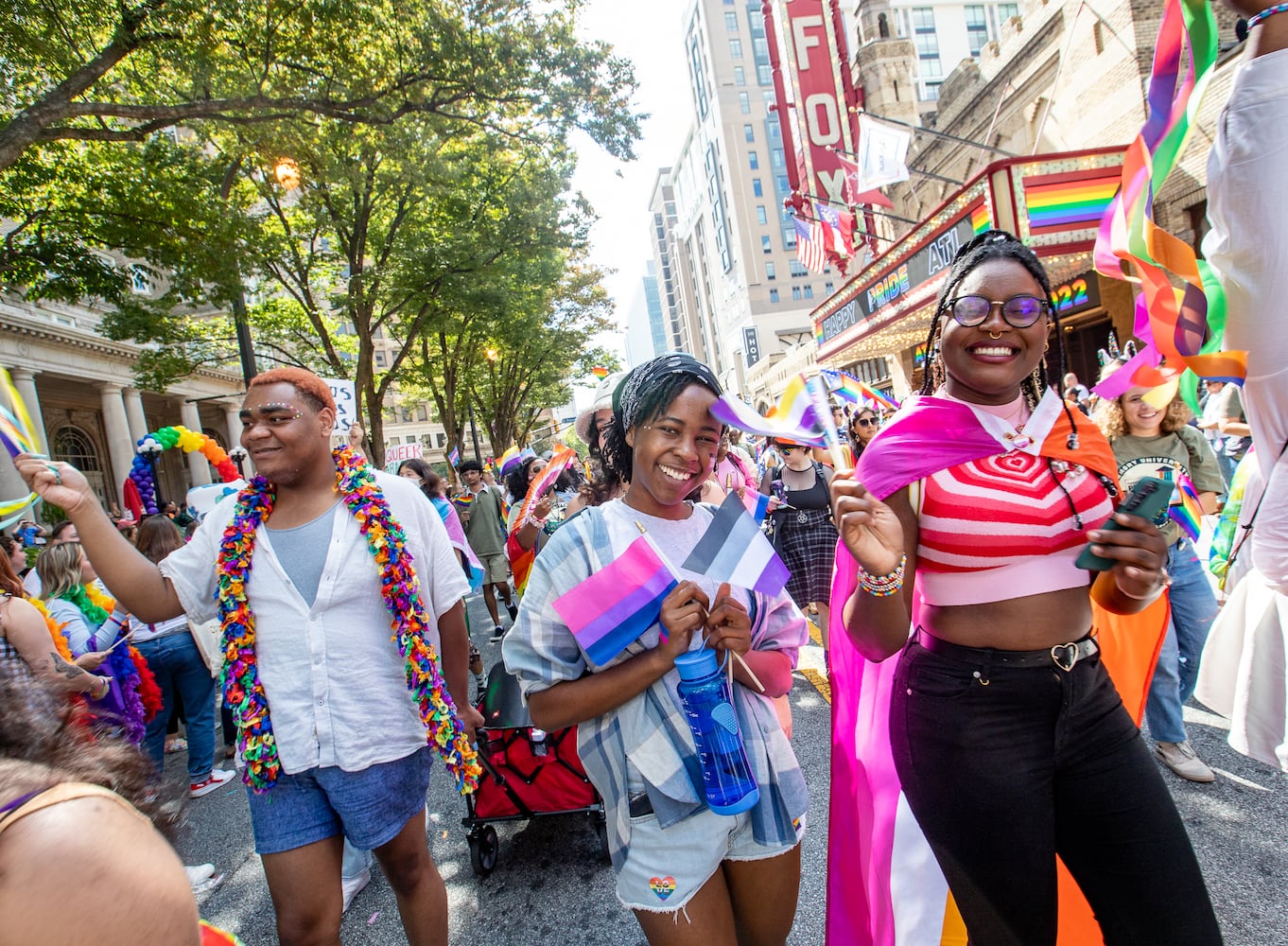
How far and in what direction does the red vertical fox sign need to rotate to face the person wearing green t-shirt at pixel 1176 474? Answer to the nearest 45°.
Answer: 0° — it already faces them

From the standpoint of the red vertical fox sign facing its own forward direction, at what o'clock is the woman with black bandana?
The woman with black bandana is roughly at 12 o'clock from the red vertical fox sign.

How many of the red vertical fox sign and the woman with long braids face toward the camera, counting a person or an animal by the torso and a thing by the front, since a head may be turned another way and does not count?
2

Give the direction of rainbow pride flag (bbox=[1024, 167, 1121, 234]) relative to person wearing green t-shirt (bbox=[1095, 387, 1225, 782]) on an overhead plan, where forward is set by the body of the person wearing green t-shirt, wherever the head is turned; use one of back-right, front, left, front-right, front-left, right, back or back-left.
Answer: back

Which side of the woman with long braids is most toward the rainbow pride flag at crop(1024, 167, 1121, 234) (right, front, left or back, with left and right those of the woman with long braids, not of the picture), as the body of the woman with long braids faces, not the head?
back

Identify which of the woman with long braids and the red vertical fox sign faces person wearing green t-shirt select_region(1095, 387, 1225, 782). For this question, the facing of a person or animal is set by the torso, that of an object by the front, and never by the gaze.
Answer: the red vertical fox sign
